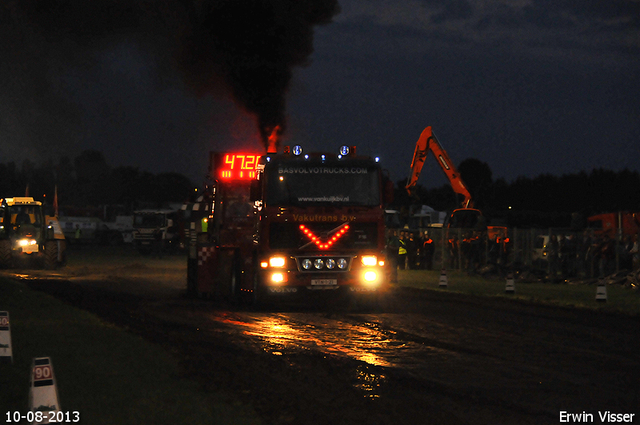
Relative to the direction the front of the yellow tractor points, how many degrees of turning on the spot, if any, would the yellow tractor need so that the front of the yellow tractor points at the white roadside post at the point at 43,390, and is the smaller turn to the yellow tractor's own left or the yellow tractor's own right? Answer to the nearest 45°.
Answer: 0° — it already faces it

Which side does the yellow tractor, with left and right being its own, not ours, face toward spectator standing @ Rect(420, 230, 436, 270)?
left

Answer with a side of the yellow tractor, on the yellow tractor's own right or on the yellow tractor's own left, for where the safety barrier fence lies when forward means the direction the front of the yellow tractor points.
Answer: on the yellow tractor's own left

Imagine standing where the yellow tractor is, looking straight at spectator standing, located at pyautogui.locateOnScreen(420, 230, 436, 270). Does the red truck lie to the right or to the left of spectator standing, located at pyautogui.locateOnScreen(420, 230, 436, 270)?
right

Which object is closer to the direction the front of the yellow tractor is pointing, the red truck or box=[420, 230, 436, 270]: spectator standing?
the red truck

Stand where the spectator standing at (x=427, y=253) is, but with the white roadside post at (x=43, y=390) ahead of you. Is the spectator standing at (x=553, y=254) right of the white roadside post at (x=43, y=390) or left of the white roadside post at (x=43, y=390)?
left

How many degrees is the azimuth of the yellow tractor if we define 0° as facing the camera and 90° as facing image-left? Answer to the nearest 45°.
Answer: approximately 0°
